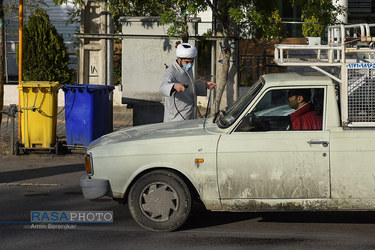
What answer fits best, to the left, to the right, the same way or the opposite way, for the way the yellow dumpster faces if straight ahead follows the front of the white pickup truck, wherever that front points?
to the left

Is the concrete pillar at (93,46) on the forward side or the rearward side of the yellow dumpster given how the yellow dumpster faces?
on the rearward side

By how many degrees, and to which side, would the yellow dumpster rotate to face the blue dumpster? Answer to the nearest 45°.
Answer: approximately 90° to its left

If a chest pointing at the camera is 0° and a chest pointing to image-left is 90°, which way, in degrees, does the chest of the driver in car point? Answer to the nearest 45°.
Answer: approximately 90°

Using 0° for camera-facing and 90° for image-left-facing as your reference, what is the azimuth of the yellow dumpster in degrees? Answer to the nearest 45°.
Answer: approximately 0°

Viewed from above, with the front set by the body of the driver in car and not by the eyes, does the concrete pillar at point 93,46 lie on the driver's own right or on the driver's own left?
on the driver's own right

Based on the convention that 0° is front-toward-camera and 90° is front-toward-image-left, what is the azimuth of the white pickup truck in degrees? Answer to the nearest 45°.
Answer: approximately 90°

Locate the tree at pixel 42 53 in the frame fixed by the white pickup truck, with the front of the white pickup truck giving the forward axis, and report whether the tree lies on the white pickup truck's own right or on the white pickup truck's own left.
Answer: on the white pickup truck's own right
